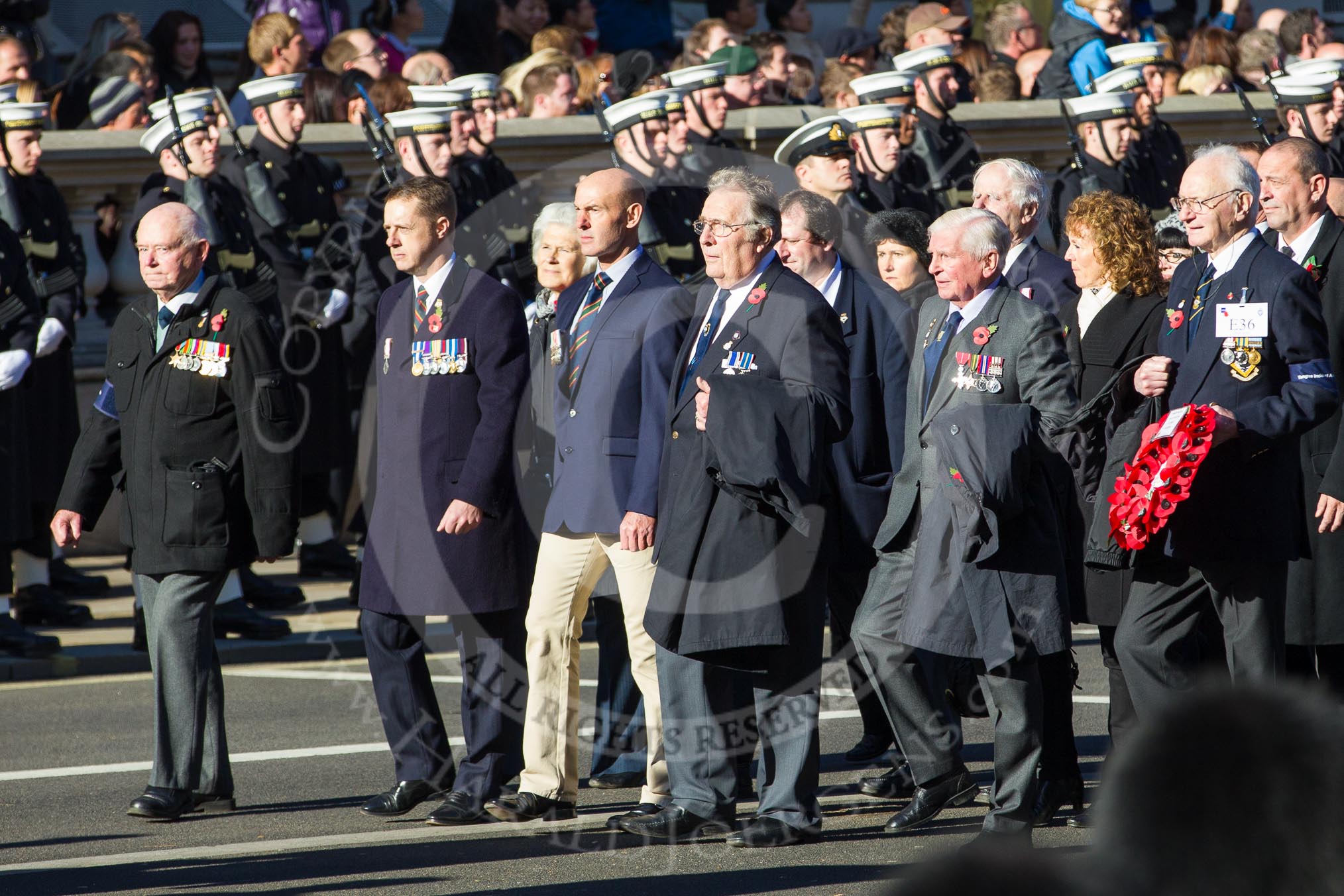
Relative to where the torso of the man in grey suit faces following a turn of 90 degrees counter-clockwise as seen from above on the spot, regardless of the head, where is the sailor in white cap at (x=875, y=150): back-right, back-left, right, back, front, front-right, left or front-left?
back-left

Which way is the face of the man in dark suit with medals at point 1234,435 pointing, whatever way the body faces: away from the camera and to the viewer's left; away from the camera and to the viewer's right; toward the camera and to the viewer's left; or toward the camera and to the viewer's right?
toward the camera and to the viewer's left

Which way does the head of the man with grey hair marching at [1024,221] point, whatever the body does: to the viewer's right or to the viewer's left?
to the viewer's left

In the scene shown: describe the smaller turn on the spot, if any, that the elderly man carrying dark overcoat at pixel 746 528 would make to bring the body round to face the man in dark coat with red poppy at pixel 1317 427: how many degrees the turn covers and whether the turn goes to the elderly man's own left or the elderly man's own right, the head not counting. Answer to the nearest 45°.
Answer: approximately 135° to the elderly man's own left

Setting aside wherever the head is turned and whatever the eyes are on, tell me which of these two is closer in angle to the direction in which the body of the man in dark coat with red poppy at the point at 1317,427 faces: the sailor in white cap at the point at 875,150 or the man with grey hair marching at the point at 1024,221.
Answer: the man with grey hair marching

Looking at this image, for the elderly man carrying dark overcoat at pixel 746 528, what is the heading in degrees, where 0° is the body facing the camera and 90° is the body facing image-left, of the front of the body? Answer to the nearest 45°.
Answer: approximately 45°

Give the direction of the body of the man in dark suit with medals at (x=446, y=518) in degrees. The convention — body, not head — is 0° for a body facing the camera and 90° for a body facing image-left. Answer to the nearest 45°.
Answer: approximately 45°

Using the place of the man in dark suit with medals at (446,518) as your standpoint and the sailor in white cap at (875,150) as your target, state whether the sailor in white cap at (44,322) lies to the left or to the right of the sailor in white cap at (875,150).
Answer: left

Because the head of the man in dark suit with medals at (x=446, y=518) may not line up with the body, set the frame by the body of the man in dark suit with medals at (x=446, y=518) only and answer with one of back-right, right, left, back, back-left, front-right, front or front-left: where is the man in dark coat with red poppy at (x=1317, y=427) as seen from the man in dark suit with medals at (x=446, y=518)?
back-left

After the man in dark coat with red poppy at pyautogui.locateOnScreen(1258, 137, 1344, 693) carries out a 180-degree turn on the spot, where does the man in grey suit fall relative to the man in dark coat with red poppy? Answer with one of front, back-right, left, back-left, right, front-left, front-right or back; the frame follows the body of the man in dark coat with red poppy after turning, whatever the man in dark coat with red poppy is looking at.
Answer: back

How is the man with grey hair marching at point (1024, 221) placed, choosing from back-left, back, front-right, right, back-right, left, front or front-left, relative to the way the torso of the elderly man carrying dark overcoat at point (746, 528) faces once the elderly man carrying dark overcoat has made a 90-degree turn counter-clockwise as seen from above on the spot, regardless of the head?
left

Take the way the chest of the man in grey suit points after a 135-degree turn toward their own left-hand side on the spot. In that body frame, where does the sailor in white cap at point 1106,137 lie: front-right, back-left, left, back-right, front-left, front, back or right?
left
